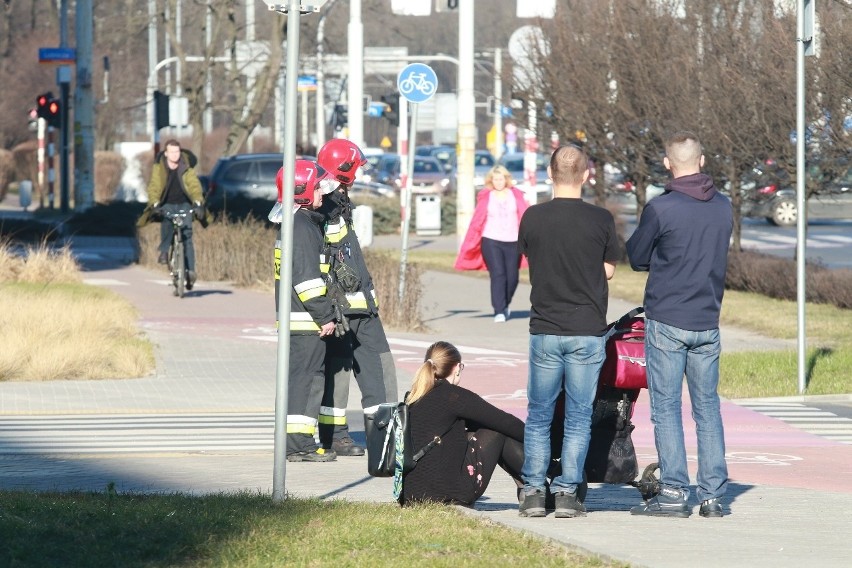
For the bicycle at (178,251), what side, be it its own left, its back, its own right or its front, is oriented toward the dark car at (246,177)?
back

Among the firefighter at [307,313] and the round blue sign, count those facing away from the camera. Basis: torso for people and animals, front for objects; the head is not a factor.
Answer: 0

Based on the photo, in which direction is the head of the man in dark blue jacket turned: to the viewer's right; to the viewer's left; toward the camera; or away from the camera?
away from the camera

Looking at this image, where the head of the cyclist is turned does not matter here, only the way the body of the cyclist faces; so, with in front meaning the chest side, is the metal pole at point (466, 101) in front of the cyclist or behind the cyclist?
behind

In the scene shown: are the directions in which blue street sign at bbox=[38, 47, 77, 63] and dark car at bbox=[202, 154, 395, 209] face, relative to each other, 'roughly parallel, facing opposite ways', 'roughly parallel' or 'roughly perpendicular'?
roughly perpendicular

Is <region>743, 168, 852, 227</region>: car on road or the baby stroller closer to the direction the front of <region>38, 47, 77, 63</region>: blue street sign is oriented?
the baby stroller

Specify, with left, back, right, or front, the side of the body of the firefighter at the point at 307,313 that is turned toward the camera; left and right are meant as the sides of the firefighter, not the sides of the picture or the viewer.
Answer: right

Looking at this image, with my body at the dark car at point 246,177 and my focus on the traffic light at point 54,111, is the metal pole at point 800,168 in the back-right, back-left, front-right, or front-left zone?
back-left

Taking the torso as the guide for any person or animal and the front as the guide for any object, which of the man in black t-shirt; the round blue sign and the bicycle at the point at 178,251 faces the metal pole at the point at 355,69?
the man in black t-shirt

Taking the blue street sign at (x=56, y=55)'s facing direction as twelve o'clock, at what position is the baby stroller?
The baby stroller is roughly at 12 o'clock from the blue street sign.
